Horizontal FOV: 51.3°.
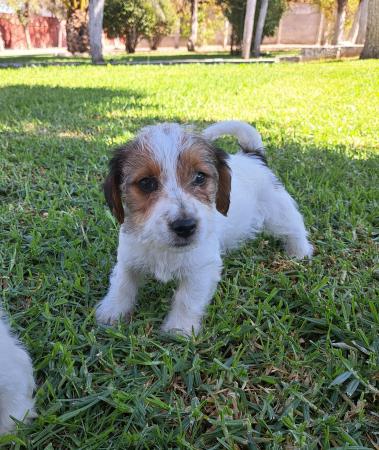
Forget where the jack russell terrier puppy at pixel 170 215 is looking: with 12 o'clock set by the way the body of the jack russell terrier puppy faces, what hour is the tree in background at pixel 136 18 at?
The tree in background is roughly at 4 o'clock from the jack russell terrier puppy.

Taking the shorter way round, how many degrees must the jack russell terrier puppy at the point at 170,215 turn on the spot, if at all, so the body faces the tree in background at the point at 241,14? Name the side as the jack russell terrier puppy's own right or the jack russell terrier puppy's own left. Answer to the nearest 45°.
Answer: approximately 135° to the jack russell terrier puppy's own right

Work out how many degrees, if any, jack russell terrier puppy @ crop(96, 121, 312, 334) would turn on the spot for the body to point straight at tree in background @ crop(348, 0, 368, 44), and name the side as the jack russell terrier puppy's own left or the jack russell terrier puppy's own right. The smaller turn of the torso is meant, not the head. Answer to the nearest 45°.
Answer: approximately 135° to the jack russell terrier puppy's own right

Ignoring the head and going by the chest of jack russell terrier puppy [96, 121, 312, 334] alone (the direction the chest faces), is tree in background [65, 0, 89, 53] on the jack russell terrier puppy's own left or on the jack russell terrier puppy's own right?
on the jack russell terrier puppy's own right

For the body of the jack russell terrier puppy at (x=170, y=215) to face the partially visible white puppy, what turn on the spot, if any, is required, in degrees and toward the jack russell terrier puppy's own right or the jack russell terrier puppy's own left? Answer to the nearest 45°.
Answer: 0° — it already faces it

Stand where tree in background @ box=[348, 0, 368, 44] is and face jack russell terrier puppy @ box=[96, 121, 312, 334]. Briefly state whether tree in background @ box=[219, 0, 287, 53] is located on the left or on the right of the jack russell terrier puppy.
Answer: right

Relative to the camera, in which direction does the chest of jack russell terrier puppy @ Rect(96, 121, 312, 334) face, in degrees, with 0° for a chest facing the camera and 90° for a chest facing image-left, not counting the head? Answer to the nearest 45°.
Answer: approximately 45°
